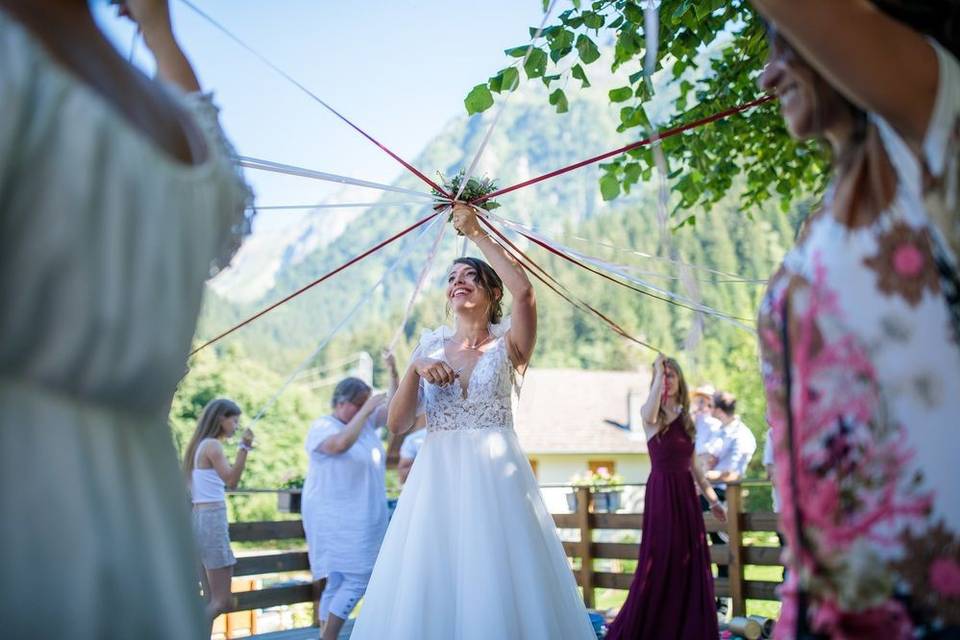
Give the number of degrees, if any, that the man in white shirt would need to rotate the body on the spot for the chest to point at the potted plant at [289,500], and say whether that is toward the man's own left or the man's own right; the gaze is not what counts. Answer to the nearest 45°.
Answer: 0° — they already face it

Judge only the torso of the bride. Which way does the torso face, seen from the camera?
toward the camera

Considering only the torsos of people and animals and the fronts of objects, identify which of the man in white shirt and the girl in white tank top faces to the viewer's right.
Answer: the girl in white tank top

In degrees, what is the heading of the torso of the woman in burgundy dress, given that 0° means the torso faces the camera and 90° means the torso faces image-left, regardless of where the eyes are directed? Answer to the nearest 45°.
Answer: approximately 45°

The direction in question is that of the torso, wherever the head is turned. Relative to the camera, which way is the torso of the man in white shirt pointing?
to the viewer's left

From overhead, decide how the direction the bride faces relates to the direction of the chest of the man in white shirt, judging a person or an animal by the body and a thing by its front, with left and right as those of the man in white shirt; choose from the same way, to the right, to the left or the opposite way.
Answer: to the left

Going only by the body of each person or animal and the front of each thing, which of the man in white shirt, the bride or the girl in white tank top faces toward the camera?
the bride

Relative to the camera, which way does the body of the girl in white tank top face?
to the viewer's right

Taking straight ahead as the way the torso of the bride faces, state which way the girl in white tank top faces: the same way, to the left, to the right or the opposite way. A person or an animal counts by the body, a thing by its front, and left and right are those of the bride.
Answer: to the left

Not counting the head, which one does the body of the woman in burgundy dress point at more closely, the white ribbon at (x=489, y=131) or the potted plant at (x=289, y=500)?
the white ribbon
